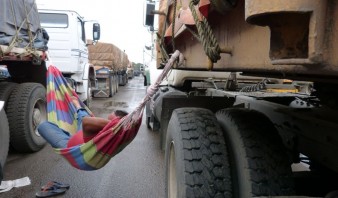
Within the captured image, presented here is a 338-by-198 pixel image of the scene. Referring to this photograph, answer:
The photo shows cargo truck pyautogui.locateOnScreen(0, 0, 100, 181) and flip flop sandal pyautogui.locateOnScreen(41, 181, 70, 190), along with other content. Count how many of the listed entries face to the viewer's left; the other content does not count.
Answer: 1

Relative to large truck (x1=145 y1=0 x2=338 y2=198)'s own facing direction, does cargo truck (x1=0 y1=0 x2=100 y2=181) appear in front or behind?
in front

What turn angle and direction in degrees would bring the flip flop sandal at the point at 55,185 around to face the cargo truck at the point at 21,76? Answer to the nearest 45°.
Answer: approximately 90° to its right

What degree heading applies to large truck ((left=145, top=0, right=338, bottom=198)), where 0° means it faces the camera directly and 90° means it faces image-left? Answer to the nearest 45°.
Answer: approximately 135°

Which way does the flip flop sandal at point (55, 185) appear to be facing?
to the viewer's left
